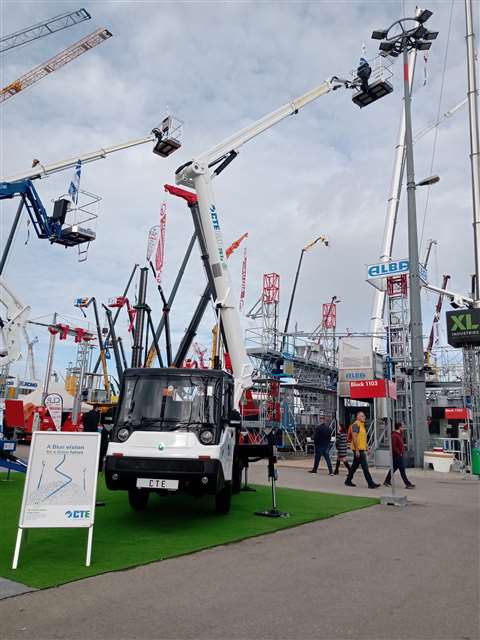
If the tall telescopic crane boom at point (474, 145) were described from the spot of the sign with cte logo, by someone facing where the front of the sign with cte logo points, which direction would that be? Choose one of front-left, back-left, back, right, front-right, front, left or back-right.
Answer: back-left

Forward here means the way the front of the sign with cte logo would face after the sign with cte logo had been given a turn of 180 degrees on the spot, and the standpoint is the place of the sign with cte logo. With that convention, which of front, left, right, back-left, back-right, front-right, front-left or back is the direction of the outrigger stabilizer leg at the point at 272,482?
front-right

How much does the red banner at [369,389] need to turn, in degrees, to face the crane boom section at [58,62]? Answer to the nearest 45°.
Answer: approximately 135° to its right

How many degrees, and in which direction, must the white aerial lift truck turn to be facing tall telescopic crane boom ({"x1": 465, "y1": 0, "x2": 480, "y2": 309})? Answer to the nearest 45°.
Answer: approximately 135° to its left

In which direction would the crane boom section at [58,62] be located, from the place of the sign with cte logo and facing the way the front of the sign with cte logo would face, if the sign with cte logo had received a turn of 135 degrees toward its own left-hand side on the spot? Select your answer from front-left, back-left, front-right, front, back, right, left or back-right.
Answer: front-left

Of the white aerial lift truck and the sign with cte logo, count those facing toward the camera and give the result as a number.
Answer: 2

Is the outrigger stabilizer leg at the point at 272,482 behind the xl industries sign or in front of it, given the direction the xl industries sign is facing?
in front

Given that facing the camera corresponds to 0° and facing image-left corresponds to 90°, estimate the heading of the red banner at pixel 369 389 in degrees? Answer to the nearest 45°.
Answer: approximately 0°

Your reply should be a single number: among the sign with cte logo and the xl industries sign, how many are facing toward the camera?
2
